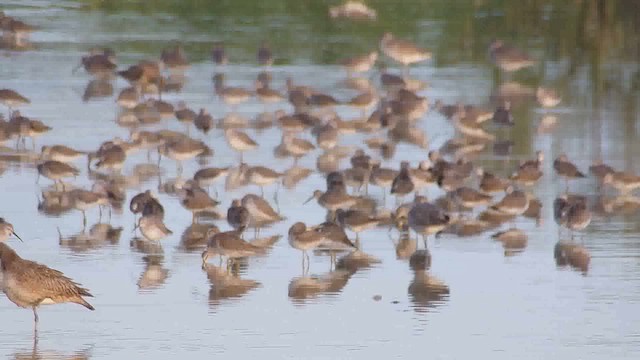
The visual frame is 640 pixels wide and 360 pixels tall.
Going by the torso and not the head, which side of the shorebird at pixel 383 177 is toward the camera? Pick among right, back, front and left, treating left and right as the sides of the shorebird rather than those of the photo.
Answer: left

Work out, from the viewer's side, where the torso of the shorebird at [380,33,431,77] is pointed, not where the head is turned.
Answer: to the viewer's left

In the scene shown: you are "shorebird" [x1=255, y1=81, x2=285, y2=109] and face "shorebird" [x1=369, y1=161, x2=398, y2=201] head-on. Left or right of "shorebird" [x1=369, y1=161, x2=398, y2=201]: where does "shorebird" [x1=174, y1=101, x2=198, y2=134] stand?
right

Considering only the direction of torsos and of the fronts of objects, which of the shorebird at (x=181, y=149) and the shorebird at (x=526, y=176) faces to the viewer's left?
the shorebird at (x=181, y=149)

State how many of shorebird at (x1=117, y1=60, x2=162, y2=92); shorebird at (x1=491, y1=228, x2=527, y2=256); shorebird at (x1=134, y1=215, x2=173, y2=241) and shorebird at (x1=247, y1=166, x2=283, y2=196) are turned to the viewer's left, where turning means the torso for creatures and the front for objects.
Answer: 2
